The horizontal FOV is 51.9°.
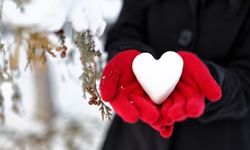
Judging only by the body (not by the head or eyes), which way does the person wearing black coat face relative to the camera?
toward the camera
